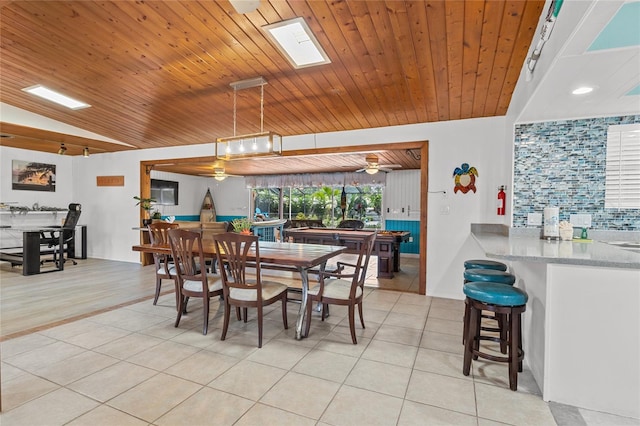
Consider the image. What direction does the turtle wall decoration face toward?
toward the camera

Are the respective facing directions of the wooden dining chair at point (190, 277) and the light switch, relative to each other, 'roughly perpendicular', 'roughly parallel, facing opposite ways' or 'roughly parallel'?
roughly parallel, facing opposite ways

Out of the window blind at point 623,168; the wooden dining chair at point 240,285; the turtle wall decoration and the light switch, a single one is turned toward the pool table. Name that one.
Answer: the wooden dining chair

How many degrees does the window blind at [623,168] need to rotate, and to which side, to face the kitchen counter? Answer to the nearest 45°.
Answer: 0° — it already faces it

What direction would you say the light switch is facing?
toward the camera

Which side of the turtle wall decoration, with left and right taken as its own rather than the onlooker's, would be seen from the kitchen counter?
front

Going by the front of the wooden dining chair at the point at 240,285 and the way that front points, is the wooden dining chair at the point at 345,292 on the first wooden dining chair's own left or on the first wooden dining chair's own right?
on the first wooden dining chair's own right

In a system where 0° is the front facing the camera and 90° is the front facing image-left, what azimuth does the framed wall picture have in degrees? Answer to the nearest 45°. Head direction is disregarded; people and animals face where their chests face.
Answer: approximately 315°

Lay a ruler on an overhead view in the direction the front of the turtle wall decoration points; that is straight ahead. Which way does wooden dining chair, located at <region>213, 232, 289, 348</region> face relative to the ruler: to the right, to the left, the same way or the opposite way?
the opposite way

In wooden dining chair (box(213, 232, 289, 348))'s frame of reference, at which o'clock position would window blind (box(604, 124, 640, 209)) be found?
The window blind is roughly at 2 o'clock from the wooden dining chair.

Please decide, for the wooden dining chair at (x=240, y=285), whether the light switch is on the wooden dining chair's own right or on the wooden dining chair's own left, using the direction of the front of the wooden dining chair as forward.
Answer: on the wooden dining chair's own right

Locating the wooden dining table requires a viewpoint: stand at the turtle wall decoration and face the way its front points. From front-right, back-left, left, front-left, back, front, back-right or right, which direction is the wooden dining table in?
front-right

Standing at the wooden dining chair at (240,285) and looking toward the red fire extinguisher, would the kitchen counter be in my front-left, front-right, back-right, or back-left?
front-right

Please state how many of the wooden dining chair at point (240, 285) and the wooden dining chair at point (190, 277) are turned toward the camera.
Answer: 0

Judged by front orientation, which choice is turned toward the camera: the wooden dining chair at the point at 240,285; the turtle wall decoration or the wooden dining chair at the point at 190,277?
the turtle wall decoration

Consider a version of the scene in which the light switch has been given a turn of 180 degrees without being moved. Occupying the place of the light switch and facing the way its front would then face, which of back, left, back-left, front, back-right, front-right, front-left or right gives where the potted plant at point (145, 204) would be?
left
